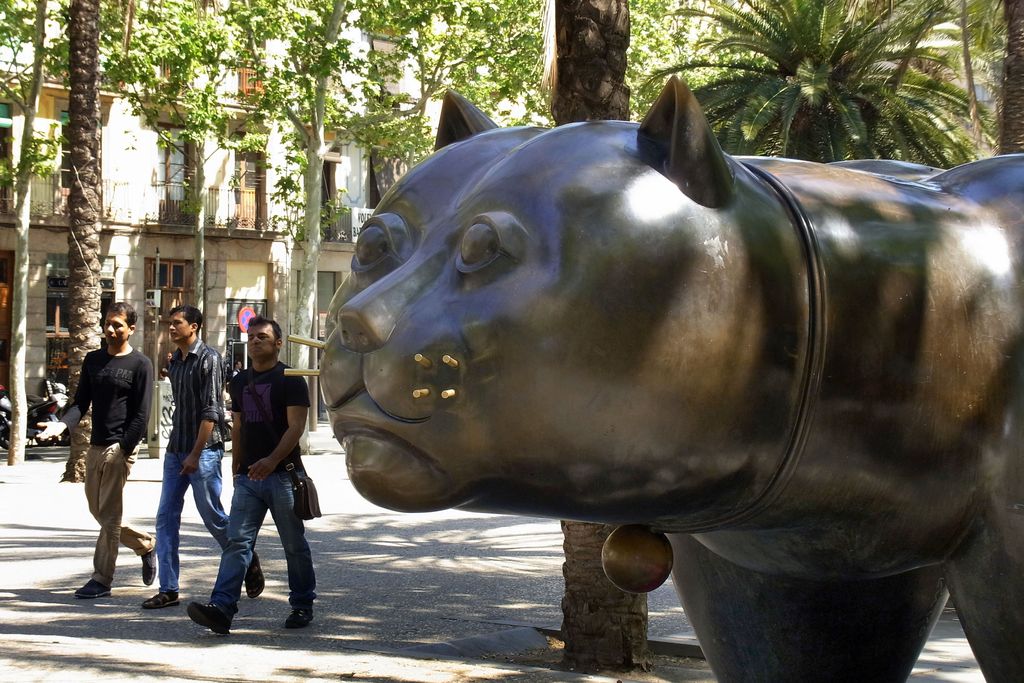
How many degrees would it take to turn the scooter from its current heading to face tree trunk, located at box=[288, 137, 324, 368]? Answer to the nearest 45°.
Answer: approximately 180°

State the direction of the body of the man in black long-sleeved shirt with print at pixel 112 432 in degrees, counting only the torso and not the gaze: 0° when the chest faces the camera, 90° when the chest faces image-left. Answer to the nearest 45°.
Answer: approximately 45°

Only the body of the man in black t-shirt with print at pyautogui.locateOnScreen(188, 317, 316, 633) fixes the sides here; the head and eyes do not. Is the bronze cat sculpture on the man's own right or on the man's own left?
on the man's own left

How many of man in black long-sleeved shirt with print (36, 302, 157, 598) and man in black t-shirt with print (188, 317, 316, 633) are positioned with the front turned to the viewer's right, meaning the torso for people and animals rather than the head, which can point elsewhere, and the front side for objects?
0

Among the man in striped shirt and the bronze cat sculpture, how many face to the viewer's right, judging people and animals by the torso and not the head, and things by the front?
0

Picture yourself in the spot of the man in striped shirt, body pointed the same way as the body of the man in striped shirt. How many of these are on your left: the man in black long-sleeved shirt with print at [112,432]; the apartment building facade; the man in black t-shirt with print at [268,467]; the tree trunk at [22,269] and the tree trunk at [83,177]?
1

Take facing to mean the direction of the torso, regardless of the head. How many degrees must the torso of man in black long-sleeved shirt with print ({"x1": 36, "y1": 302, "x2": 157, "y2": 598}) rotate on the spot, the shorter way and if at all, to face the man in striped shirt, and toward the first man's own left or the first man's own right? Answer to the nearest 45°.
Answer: approximately 90° to the first man's own left

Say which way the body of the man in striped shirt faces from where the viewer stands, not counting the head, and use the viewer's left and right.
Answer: facing the viewer and to the left of the viewer

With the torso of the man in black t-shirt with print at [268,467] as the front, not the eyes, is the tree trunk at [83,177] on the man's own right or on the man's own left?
on the man's own right

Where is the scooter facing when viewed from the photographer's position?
facing to the left of the viewer
